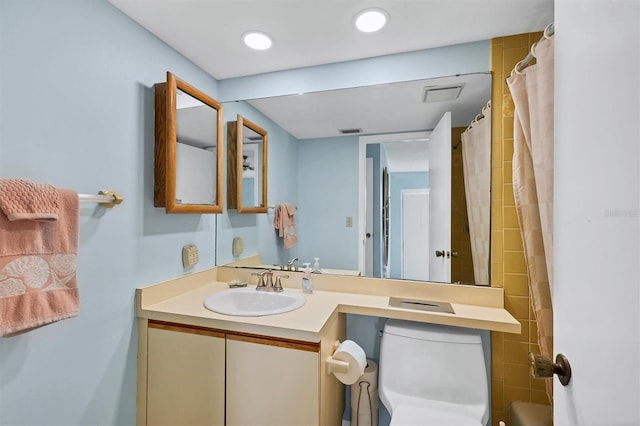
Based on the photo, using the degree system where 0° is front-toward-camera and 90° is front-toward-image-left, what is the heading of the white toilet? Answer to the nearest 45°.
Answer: approximately 0°

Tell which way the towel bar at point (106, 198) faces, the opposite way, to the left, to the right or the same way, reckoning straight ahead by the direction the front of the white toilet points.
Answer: to the left

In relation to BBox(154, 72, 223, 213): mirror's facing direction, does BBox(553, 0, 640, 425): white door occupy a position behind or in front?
in front

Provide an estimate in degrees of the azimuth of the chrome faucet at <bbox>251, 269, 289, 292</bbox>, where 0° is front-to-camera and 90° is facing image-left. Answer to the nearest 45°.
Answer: approximately 45°

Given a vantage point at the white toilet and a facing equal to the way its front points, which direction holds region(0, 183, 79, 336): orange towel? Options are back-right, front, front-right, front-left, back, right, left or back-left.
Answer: front-right

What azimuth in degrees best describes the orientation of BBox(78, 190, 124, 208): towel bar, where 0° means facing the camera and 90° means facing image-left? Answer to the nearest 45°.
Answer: approximately 315°

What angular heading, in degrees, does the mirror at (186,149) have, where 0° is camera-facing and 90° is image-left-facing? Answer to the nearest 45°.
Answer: approximately 315°

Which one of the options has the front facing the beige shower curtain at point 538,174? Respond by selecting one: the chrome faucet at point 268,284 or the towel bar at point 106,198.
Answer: the towel bar

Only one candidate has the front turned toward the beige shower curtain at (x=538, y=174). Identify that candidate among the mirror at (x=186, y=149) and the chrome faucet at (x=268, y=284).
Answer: the mirror
